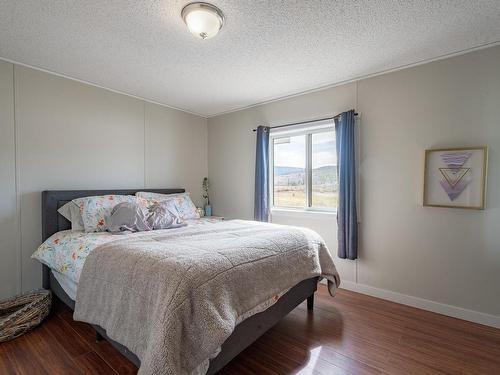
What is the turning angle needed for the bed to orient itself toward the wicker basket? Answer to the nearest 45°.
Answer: approximately 135° to its right

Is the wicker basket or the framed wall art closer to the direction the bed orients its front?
the framed wall art

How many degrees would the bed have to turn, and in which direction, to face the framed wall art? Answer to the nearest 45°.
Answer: approximately 45° to its left

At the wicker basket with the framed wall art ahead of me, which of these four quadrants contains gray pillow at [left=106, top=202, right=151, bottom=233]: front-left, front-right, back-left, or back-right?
front-left

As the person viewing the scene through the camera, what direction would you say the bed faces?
facing the viewer and to the right of the viewer
